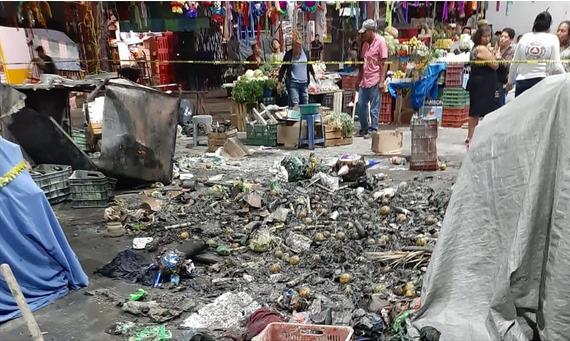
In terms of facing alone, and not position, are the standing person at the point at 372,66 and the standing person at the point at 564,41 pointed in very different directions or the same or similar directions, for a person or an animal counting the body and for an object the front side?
same or similar directions

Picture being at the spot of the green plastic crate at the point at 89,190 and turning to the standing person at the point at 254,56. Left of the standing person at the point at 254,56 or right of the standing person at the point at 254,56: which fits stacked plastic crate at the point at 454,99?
right

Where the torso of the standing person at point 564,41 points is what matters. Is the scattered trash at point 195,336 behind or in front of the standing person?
in front

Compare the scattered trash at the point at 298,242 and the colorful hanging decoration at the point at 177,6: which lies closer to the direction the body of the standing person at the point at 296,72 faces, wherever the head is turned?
the scattered trash

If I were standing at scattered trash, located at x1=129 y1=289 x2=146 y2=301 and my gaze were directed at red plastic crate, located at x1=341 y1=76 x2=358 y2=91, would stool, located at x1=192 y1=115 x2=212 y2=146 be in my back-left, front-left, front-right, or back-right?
front-left

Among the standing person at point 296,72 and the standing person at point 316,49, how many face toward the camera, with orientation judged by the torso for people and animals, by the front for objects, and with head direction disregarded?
2

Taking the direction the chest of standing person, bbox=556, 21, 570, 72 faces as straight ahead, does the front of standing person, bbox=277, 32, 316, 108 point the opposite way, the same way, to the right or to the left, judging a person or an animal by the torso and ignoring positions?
to the left

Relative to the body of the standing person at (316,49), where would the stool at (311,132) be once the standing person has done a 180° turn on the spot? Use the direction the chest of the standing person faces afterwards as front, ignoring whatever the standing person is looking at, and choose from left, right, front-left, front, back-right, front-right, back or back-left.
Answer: back

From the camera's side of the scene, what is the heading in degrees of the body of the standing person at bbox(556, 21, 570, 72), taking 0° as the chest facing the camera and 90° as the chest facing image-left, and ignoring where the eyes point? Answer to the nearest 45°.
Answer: approximately 45°

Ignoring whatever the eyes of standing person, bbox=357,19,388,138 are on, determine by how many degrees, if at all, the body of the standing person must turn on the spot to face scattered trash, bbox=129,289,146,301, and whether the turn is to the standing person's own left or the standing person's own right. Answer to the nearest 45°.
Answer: approximately 45° to the standing person's own left

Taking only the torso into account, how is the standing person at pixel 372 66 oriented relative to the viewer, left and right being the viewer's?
facing the viewer and to the left of the viewer

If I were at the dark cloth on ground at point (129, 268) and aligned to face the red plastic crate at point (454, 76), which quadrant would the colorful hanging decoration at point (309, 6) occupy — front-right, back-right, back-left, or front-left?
front-left

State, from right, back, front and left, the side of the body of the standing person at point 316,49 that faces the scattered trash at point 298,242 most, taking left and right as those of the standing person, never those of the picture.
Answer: front

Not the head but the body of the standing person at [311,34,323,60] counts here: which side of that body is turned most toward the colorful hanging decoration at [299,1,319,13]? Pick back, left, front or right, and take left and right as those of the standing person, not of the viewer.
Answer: front

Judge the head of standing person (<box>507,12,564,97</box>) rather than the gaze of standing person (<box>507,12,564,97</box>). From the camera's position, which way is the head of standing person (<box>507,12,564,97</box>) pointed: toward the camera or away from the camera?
away from the camera

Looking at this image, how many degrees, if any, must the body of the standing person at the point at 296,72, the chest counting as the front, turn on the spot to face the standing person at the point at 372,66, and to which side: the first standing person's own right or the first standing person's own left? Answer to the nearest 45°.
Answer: approximately 45° to the first standing person's own left

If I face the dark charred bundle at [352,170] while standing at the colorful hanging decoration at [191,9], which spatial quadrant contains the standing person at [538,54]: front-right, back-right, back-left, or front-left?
front-left

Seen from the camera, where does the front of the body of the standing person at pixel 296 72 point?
toward the camera
